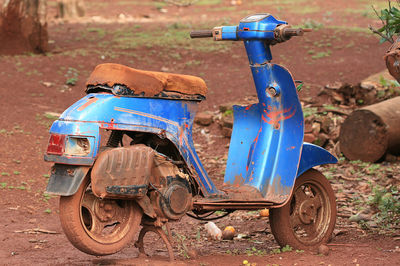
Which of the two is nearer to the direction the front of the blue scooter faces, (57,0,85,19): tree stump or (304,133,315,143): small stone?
the small stone

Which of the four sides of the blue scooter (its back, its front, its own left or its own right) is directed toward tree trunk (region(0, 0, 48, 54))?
left

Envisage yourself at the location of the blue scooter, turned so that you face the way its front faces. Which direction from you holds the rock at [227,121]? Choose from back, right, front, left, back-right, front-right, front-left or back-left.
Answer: front-left

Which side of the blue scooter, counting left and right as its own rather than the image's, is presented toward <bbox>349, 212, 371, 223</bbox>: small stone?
front

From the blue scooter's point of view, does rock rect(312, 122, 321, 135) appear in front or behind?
in front

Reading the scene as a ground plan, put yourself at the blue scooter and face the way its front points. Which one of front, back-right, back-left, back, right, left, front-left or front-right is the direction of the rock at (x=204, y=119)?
front-left

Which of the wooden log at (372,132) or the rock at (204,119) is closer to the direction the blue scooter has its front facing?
the wooden log

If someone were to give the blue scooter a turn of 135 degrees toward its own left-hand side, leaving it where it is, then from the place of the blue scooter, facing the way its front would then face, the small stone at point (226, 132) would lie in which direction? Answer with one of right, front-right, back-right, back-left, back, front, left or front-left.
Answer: right

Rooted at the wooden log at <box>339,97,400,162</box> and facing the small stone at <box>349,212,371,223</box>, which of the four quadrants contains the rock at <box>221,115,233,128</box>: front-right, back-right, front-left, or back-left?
back-right

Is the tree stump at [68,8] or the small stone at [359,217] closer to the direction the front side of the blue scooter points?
the small stone

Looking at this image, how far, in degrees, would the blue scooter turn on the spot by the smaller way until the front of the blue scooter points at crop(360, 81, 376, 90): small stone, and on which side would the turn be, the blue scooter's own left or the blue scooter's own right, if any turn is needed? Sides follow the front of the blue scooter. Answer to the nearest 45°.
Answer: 0° — it already faces it

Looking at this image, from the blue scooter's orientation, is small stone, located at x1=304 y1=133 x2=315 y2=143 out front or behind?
out front

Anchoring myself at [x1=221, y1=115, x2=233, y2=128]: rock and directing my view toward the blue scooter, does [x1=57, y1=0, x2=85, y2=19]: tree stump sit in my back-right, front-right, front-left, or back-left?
back-right

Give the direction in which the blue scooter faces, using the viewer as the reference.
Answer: facing away from the viewer and to the right of the viewer

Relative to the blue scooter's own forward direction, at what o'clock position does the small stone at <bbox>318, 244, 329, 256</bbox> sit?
The small stone is roughly at 1 o'clock from the blue scooter.
